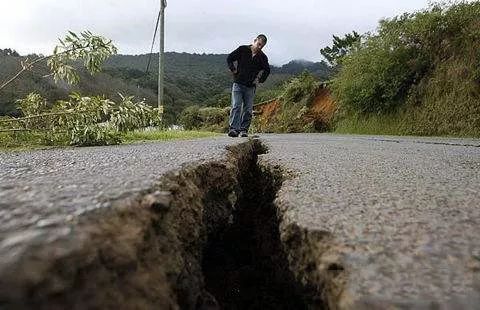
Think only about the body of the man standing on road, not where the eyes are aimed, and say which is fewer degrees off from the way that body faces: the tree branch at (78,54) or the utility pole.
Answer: the tree branch

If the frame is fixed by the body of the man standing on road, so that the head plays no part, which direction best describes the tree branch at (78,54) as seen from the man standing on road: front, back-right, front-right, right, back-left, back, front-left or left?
front-right

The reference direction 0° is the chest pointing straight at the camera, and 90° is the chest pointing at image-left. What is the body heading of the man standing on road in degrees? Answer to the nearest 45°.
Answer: approximately 0°

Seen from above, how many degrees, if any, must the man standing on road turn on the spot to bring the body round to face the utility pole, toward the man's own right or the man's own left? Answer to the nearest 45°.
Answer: approximately 135° to the man's own right

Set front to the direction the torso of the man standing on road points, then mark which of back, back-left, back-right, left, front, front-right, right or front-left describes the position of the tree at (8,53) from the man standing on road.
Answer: back-right
